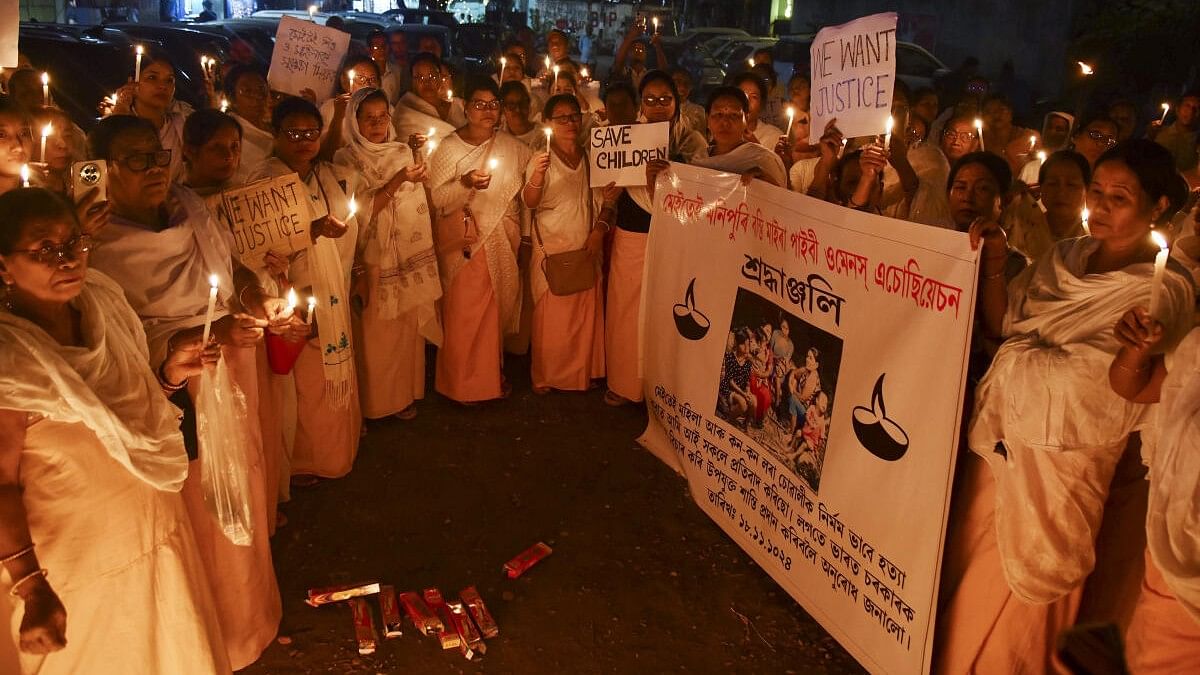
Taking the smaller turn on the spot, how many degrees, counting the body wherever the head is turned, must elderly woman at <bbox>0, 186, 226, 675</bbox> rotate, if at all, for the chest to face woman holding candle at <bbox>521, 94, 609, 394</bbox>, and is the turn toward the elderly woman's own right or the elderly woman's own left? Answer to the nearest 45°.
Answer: approximately 90° to the elderly woman's own left

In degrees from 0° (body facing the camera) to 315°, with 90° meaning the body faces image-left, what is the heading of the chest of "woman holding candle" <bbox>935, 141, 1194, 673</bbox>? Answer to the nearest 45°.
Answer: approximately 45°

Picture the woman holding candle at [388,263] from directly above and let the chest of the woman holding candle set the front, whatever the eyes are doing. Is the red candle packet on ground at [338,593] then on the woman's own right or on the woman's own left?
on the woman's own right

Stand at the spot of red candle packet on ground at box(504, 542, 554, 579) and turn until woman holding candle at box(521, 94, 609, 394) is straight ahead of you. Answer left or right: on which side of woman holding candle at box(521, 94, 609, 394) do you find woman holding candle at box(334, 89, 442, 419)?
left

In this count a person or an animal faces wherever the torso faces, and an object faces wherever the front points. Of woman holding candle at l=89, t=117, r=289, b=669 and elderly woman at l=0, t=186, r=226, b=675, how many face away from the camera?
0

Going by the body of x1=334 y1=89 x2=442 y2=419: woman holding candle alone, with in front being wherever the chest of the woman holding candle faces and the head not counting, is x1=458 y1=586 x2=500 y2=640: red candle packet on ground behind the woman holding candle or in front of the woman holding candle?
in front

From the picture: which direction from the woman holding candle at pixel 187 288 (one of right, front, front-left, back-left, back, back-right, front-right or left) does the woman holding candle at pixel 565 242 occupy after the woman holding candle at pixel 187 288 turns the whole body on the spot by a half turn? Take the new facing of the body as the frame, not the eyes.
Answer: right
